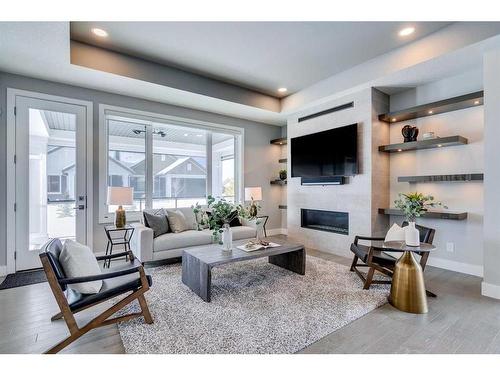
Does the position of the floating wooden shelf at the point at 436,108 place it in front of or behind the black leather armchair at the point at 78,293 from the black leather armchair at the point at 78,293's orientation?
in front

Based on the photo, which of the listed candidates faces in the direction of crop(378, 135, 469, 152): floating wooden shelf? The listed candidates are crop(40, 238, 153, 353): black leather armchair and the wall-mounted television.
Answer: the black leather armchair

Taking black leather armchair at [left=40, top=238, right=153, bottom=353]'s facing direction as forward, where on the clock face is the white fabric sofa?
The white fabric sofa is roughly at 10 o'clock from the black leather armchair.

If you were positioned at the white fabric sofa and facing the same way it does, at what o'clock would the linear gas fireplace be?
The linear gas fireplace is roughly at 10 o'clock from the white fabric sofa.

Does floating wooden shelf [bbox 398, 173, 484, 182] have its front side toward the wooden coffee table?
yes

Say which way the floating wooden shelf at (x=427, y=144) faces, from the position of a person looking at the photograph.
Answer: facing the viewer and to the left of the viewer

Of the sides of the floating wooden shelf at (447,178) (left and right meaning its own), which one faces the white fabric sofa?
front

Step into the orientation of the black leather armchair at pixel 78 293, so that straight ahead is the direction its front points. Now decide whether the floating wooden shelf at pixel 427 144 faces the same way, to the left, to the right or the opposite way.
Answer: the opposite way

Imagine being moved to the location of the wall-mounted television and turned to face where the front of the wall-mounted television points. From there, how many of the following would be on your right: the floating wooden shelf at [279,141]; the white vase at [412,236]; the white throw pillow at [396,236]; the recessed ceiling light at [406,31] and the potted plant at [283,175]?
2

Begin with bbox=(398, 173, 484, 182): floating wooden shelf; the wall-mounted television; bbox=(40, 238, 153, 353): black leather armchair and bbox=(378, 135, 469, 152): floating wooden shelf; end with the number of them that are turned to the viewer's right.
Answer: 1

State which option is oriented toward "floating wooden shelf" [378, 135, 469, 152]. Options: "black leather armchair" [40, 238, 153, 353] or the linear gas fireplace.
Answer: the black leather armchair

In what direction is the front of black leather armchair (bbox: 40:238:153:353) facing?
to the viewer's right

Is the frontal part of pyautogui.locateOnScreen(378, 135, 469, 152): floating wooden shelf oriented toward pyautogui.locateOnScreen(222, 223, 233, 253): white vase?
yes
